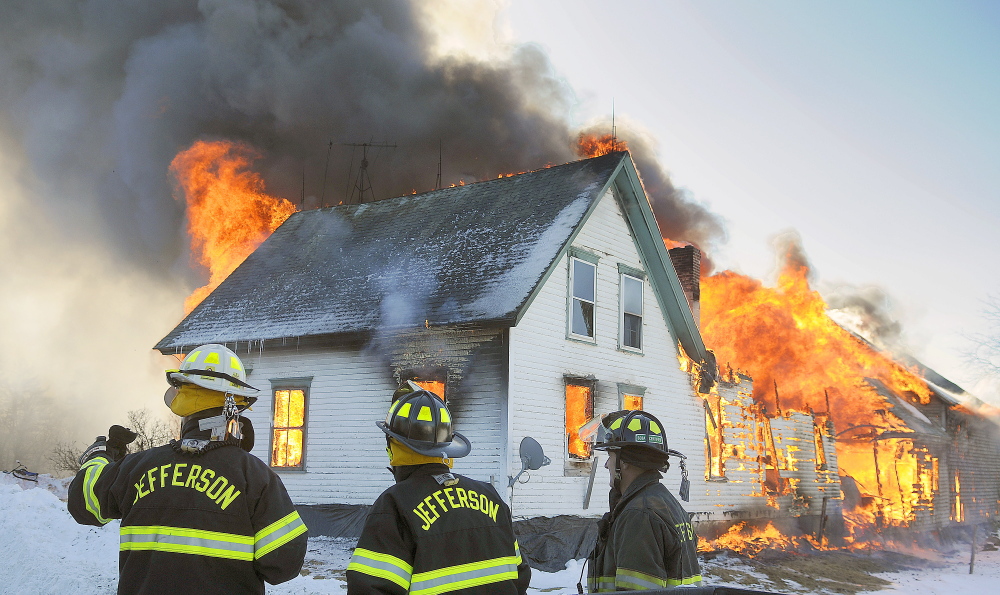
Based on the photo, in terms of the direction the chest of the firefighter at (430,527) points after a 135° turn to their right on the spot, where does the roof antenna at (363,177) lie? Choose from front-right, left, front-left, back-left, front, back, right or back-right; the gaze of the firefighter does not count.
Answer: left

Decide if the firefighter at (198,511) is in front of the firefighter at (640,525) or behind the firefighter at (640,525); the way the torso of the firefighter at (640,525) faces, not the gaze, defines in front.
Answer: in front

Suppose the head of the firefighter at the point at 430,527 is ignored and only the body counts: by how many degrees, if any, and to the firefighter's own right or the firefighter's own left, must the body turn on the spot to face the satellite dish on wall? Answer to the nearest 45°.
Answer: approximately 45° to the firefighter's own right

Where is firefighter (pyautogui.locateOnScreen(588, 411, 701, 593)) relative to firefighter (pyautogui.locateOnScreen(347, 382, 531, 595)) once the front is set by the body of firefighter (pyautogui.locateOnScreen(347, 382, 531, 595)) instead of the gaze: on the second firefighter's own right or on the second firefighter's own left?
on the second firefighter's own right

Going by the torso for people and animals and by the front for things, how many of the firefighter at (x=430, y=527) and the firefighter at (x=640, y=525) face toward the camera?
0

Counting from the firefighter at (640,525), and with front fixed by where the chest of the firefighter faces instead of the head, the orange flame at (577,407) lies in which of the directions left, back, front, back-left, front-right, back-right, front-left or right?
right

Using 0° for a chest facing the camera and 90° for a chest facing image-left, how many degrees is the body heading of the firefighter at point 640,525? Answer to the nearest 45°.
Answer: approximately 90°

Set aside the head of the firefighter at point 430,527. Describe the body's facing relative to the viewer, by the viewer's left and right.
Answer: facing away from the viewer and to the left of the viewer

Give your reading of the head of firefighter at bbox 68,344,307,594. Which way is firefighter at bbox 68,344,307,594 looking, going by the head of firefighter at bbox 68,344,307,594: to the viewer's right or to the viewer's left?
to the viewer's left

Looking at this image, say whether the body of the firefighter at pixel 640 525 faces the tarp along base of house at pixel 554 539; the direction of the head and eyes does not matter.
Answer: no

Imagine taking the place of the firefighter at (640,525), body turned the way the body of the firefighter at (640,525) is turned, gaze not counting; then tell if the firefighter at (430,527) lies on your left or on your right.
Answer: on your left

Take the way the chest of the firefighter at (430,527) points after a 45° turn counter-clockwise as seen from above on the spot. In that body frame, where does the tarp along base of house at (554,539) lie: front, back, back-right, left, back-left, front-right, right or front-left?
right

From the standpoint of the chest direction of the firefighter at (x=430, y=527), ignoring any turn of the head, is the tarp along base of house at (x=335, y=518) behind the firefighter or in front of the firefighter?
in front
